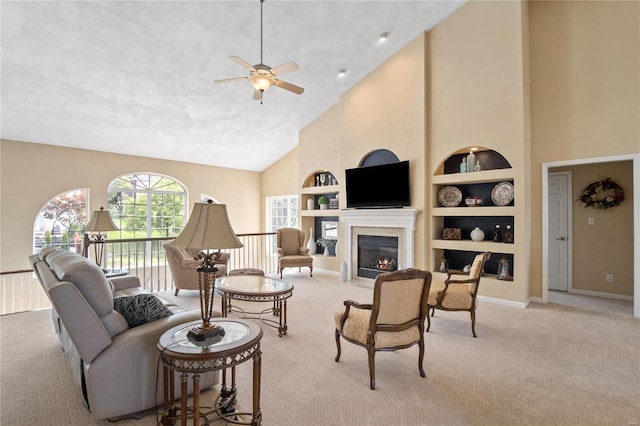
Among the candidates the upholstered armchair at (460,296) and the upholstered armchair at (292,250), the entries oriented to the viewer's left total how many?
1

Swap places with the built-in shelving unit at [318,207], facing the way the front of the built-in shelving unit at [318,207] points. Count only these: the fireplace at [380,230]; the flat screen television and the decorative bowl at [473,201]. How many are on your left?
3

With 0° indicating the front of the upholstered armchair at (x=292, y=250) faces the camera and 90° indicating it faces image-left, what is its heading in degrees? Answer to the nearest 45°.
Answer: approximately 315°

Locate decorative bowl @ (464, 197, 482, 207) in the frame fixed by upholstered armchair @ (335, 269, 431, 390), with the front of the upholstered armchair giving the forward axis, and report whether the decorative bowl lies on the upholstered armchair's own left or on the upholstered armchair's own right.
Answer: on the upholstered armchair's own right

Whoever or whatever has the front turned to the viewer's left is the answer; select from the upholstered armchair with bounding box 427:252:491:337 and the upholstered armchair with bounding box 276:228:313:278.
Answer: the upholstered armchair with bounding box 427:252:491:337

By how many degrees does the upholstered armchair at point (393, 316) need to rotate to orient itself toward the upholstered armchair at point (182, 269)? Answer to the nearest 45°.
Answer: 0° — it already faces it

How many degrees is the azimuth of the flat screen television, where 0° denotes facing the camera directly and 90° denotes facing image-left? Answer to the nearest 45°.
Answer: approximately 45°

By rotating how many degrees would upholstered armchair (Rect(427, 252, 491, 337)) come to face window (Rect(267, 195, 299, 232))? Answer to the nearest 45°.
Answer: approximately 45° to its right

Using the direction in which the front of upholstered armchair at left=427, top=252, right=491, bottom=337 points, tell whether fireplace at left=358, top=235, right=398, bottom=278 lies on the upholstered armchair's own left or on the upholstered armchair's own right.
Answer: on the upholstered armchair's own right

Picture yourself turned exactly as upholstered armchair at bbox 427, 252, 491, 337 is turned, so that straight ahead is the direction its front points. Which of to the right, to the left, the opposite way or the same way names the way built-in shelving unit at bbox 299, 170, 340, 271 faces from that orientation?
to the left

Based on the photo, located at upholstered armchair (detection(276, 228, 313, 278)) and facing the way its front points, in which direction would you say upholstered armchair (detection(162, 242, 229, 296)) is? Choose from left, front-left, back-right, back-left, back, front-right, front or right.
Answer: right

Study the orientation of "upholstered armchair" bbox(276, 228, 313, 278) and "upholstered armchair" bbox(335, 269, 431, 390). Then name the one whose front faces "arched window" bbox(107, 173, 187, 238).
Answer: "upholstered armchair" bbox(335, 269, 431, 390)
